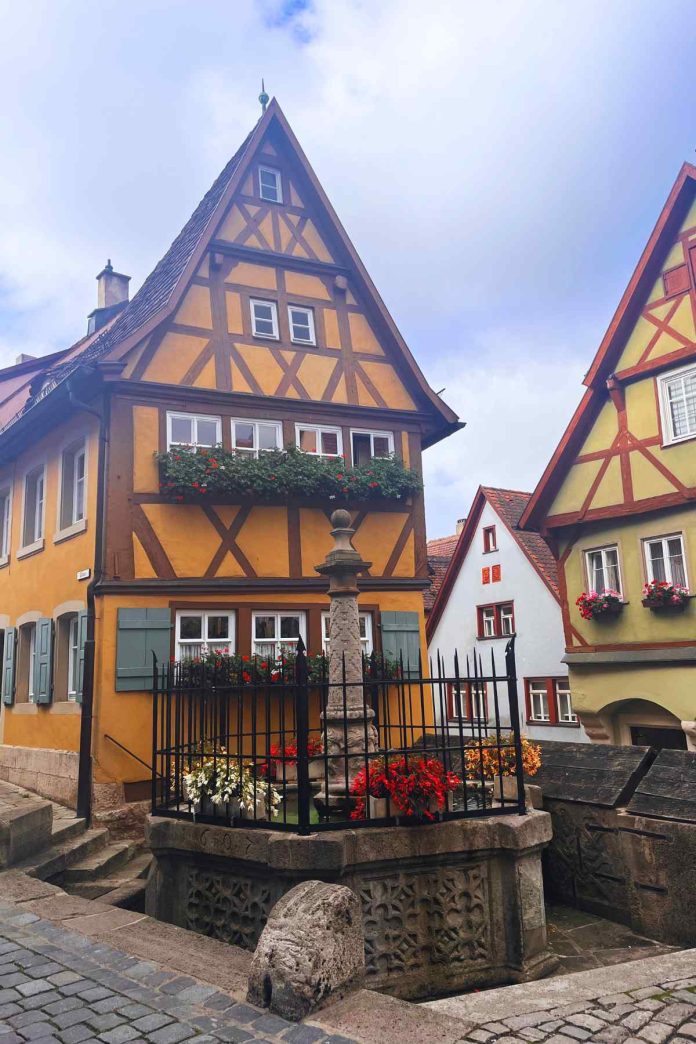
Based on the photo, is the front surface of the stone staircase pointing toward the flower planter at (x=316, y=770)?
yes

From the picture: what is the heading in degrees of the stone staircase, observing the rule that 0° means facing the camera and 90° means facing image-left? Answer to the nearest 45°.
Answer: approximately 315°

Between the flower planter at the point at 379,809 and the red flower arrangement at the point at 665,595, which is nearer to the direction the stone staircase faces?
the flower planter

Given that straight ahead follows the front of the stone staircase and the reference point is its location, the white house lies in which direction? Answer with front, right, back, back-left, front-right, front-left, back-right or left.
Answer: left

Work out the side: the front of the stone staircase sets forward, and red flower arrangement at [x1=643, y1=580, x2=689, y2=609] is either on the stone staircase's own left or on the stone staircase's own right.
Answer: on the stone staircase's own left

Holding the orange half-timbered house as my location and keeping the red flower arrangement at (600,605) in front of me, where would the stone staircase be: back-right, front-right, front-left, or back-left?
back-right

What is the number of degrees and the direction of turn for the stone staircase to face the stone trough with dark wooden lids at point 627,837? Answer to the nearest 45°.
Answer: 0° — it already faces it

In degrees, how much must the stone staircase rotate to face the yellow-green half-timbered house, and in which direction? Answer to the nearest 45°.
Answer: approximately 45° to its left

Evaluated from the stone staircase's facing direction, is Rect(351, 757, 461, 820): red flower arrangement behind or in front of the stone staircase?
in front

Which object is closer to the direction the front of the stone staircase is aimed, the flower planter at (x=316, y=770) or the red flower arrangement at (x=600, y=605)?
the flower planter
